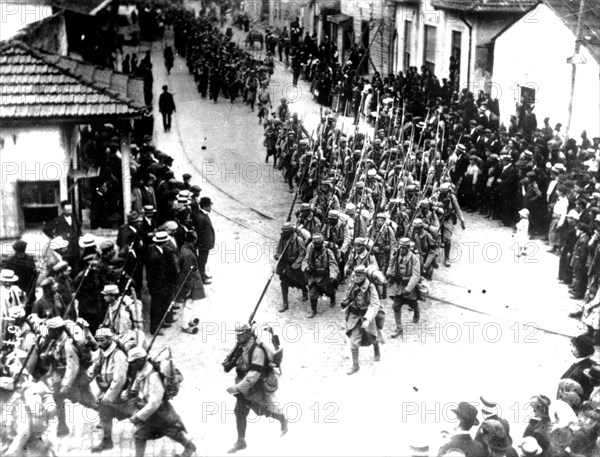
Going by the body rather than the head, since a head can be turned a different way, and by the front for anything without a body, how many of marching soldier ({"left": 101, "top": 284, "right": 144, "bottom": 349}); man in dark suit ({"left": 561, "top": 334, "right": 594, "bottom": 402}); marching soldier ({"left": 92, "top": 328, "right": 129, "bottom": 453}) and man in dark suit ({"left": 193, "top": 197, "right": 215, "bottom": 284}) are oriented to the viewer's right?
1

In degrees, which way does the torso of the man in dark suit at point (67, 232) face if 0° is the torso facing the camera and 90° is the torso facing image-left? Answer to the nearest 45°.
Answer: approximately 315°

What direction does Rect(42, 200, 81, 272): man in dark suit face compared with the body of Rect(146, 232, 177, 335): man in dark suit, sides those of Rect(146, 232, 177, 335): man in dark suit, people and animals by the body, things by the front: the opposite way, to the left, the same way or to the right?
the same way

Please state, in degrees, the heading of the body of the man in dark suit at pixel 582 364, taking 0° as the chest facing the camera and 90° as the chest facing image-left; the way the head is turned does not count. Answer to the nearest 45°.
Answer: approximately 135°

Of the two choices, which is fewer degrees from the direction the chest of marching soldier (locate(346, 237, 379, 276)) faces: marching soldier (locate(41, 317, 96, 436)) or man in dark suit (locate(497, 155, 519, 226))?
the marching soldier

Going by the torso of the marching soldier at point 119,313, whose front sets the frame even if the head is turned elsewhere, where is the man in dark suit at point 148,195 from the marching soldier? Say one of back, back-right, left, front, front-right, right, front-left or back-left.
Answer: back-right

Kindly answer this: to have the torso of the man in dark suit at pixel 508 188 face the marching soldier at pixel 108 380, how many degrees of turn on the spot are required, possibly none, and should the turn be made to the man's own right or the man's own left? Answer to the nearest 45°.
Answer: approximately 45° to the man's own left

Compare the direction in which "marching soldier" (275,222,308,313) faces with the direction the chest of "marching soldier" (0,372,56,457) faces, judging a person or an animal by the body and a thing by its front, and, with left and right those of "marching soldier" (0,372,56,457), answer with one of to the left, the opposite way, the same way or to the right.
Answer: the same way

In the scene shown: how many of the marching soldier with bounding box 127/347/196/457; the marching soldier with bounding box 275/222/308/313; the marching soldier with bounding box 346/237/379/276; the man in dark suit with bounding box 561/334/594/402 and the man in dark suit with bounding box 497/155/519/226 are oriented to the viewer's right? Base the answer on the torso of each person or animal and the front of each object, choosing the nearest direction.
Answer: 0

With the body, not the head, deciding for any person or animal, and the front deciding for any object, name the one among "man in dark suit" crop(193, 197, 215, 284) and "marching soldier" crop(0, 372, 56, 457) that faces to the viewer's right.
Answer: the man in dark suit

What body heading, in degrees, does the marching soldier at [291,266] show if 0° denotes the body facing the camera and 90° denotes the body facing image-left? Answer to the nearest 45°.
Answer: approximately 45°

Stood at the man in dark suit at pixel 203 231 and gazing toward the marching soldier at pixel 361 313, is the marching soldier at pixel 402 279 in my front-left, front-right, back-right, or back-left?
front-left

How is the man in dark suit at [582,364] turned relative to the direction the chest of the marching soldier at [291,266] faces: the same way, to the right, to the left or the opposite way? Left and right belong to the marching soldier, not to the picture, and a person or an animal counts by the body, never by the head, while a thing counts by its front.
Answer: to the right

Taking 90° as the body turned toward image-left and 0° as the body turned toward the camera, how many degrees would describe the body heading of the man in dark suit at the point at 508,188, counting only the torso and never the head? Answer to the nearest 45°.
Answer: approximately 45°

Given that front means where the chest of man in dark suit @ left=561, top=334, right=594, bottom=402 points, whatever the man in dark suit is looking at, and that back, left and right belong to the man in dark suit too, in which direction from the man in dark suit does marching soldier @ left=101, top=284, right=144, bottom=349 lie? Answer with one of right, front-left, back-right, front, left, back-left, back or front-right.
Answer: front-left

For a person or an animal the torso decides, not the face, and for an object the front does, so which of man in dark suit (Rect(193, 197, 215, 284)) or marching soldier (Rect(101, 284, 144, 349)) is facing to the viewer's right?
the man in dark suit

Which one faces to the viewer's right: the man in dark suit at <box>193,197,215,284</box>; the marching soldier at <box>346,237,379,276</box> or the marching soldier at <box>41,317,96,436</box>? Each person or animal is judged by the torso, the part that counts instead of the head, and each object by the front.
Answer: the man in dark suit

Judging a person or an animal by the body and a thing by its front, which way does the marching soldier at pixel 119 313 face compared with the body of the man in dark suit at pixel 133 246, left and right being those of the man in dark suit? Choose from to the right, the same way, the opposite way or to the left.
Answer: to the right

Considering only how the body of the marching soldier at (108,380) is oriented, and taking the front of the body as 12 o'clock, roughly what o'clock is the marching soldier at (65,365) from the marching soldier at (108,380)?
the marching soldier at (65,365) is roughly at 3 o'clock from the marching soldier at (108,380).

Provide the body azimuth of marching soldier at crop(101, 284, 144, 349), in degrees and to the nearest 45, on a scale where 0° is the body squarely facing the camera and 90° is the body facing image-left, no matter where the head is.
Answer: approximately 45°

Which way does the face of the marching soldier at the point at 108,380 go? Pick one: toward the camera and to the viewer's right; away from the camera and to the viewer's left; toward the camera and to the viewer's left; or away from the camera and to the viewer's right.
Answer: toward the camera and to the viewer's left

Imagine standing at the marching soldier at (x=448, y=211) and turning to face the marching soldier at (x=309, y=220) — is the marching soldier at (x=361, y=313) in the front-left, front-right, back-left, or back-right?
front-left
